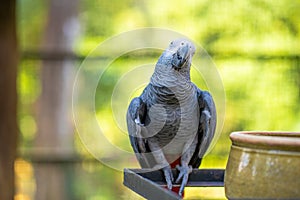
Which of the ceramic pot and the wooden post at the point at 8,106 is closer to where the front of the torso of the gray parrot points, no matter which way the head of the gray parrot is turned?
the ceramic pot

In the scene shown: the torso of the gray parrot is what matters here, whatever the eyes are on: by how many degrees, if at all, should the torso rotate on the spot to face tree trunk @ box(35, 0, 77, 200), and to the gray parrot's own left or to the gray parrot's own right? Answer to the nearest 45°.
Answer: approximately 135° to the gray parrot's own right

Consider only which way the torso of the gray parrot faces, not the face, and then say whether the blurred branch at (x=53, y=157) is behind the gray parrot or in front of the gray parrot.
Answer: behind

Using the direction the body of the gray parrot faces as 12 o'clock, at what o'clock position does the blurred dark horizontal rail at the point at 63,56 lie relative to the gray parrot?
The blurred dark horizontal rail is roughly at 5 o'clock from the gray parrot.

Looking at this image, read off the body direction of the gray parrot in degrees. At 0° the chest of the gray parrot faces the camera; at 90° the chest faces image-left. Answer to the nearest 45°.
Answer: approximately 0°

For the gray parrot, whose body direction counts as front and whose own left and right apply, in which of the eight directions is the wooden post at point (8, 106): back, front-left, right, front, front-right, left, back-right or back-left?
back-right

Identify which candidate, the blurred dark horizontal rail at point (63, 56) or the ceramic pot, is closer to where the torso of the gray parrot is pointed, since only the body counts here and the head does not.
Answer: the ceramic pot

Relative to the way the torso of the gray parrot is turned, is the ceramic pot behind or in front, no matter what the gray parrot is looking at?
in front
